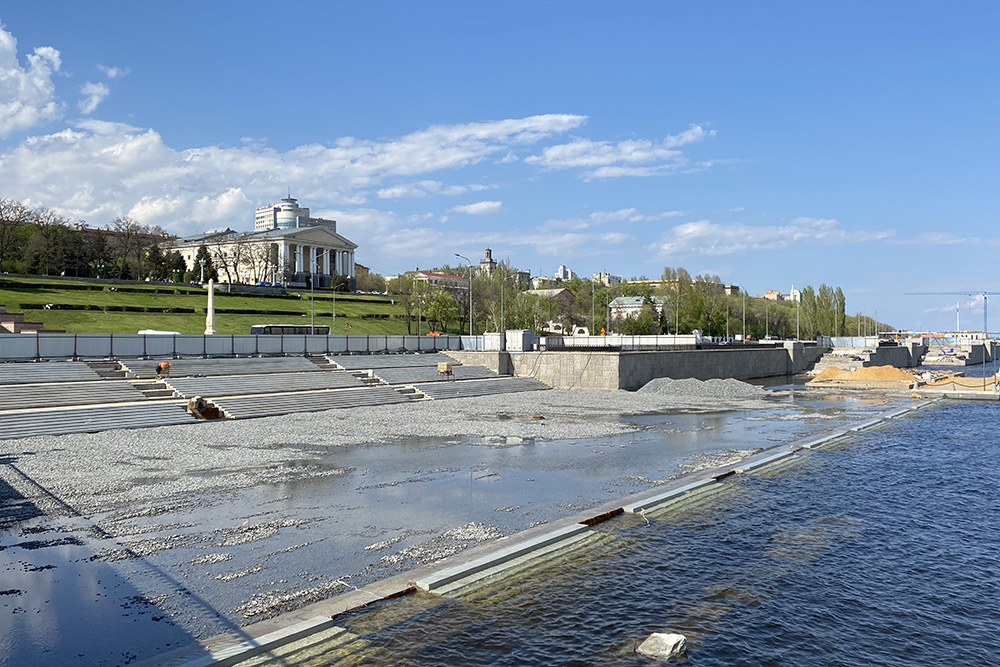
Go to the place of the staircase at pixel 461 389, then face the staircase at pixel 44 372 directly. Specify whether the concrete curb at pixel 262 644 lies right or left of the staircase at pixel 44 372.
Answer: left

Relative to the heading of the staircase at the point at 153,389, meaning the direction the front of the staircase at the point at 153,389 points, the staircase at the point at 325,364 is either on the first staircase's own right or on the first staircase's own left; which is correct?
on the first staircase's own left

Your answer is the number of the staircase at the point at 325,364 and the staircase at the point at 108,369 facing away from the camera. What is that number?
0

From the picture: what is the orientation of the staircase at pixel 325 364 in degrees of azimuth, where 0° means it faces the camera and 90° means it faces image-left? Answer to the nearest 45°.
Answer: approximately 315°

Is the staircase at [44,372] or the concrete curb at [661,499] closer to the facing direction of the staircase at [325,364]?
the concrete curb

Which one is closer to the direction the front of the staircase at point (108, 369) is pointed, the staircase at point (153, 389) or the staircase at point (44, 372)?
the staircase at point (153, 389)

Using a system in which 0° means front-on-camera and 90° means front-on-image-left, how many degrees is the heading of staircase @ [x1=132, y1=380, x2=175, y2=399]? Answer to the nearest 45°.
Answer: approximately 315°

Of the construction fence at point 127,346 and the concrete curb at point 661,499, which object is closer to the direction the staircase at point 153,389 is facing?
the concrete curb

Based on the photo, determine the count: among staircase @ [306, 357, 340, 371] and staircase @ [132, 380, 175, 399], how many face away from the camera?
0

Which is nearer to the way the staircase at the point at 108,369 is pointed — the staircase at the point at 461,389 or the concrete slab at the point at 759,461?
the concrete slab

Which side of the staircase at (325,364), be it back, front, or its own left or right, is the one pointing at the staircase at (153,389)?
right

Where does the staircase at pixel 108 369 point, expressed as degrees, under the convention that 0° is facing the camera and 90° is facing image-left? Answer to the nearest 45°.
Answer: approximately 315°
